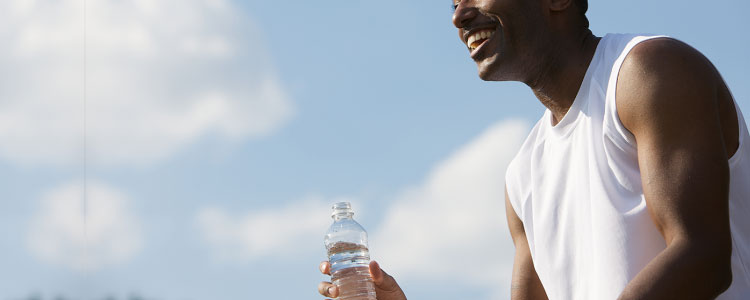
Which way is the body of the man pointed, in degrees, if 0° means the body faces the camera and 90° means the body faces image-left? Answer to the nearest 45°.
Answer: approximately 45°
